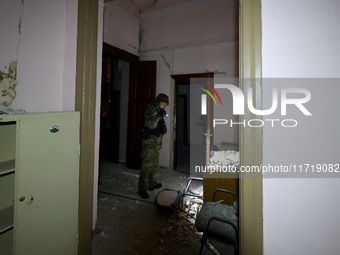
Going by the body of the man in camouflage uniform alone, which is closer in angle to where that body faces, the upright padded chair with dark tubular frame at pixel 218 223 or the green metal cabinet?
the upright padded chair with dark tubular frame

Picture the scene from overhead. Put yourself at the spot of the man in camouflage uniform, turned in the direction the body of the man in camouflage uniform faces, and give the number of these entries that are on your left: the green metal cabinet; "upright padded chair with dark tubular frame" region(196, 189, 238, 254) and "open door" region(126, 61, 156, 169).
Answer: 1
